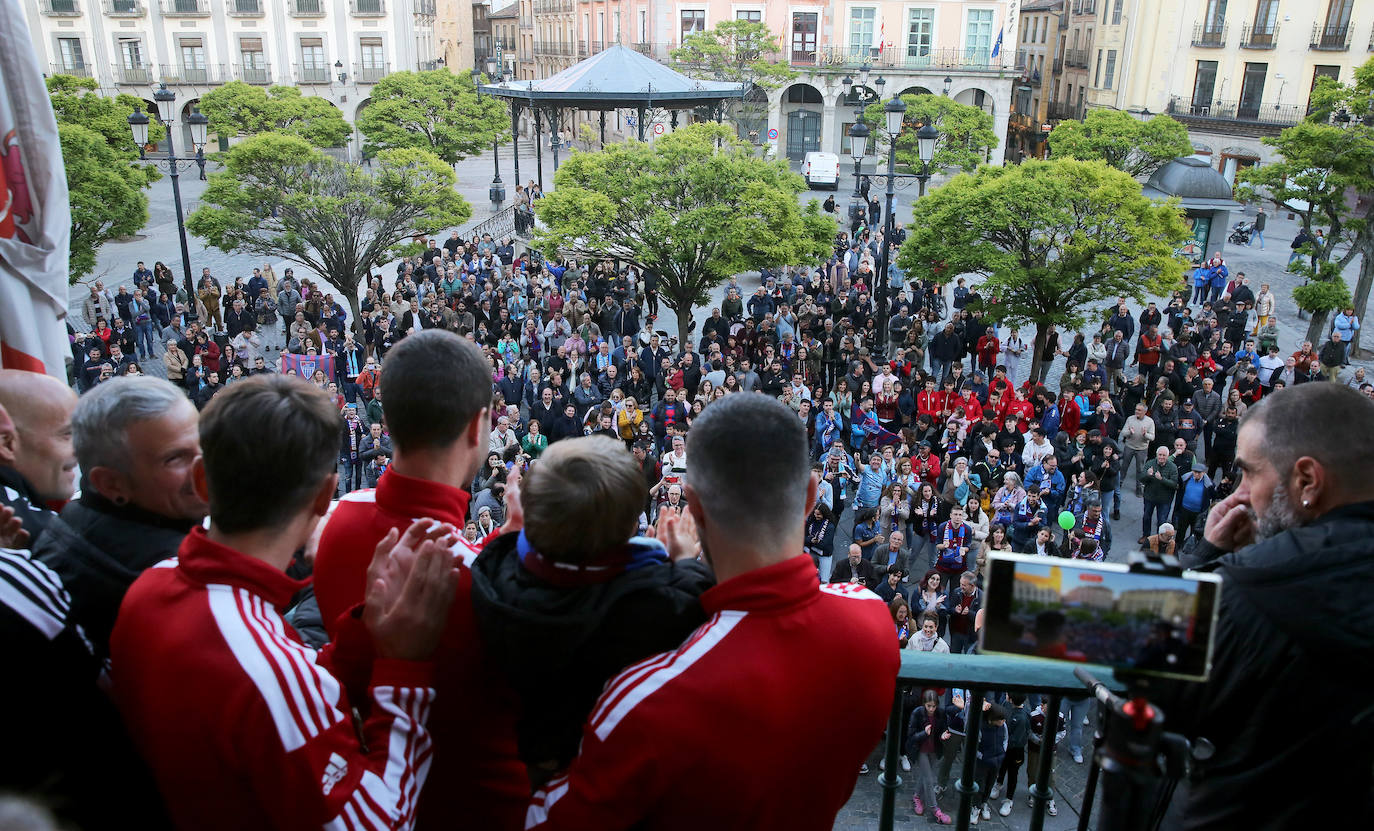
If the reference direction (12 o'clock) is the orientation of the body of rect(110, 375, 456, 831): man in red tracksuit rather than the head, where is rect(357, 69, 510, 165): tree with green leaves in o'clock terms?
The tree with green leaves is roughly at 11 o'clock from the man in red tracksuit.

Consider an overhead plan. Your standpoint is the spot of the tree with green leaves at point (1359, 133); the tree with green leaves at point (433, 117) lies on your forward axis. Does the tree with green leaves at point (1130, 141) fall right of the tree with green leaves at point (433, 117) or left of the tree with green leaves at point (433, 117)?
right

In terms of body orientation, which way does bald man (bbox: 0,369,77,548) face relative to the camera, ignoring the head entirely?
to the viewer's right

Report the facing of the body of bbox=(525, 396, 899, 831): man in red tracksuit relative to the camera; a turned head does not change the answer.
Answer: away from the camera

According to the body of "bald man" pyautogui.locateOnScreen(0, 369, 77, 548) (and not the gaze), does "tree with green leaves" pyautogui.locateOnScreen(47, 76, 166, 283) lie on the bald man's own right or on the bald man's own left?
on the bald man's own left

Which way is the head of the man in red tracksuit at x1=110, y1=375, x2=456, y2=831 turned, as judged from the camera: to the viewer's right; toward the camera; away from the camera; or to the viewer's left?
away from the camera

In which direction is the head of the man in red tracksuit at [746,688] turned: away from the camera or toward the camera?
away from the camera

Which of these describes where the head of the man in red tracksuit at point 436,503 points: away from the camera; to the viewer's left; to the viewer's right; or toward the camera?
away from the camera

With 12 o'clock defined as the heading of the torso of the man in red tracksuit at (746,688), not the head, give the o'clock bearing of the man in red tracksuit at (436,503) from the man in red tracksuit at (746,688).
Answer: the man in red tracksuit at (436,503) is roughly at 10 o'clock from the man in red tracksuit at (746,688).

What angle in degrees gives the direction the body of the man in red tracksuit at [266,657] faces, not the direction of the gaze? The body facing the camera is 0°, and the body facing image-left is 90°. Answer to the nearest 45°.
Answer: approximately 225°

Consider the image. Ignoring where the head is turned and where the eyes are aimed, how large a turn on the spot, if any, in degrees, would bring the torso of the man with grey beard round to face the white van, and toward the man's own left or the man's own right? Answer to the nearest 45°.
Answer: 0° — they already face it
